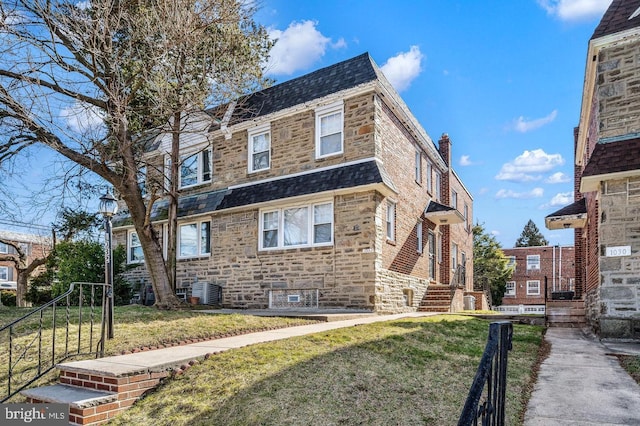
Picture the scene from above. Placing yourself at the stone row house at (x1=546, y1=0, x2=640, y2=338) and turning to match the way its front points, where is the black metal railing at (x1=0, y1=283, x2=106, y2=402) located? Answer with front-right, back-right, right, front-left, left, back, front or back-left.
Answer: front-right

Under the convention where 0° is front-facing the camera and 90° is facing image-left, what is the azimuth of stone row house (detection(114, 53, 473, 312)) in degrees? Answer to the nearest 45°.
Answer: approximately 45°
